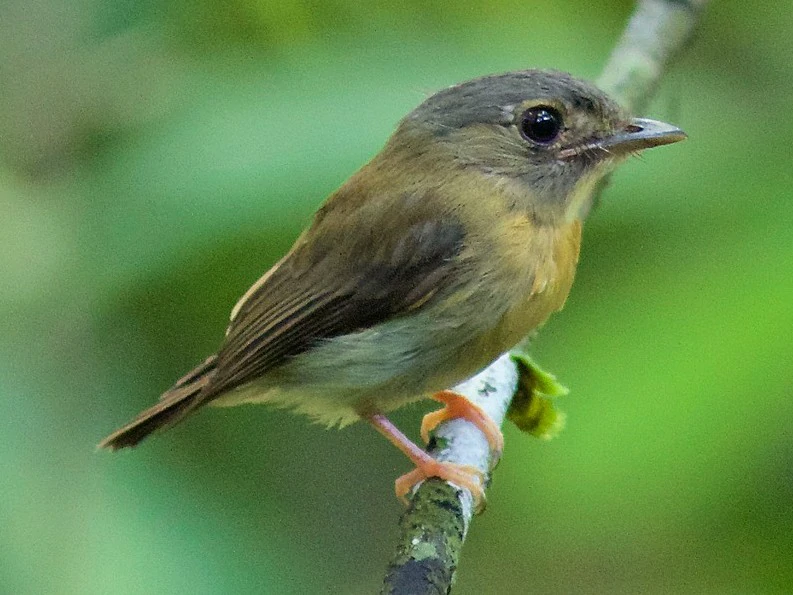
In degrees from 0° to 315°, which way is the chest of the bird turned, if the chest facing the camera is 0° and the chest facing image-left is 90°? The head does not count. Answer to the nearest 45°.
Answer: approximately 270°
